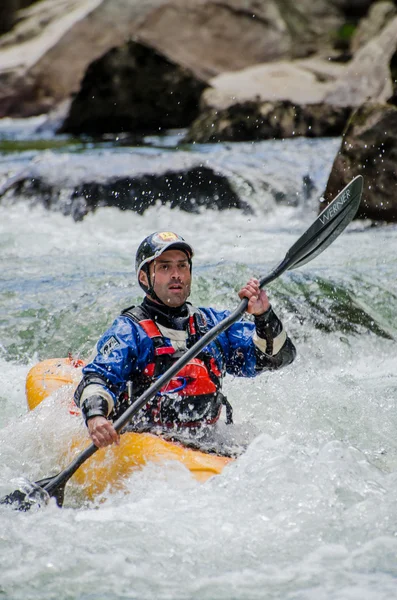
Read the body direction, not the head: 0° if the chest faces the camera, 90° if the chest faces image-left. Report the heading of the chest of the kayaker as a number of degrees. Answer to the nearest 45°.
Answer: approximately 315°

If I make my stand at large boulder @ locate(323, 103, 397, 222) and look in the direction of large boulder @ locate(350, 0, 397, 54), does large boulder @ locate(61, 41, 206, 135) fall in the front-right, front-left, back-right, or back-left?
front-left

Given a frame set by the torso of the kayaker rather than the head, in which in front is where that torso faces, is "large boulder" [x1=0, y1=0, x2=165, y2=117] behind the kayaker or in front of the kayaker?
behind

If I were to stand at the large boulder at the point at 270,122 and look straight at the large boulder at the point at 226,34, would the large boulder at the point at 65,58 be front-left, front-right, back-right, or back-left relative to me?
front-left

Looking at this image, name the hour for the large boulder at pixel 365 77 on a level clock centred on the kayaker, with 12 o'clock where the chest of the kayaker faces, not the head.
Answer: The large boulder is roughly at 8 o'clock from the kayaker.

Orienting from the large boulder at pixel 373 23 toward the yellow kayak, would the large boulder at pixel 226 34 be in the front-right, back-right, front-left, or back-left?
front-right

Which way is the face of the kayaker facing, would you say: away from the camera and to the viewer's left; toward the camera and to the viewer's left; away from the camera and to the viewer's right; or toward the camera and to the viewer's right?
toward the camera and to the viewer's right

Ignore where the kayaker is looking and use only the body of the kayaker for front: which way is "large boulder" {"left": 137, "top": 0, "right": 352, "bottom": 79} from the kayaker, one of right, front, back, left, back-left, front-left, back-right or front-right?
back-left

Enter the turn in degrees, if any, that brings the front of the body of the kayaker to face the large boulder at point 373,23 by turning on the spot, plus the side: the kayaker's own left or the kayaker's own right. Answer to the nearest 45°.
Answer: approximately 135° to the kayaker's own left
